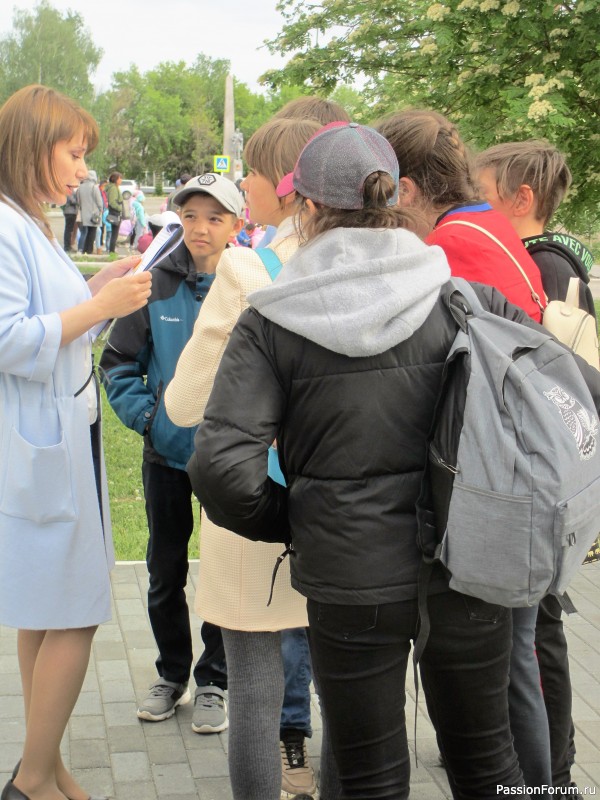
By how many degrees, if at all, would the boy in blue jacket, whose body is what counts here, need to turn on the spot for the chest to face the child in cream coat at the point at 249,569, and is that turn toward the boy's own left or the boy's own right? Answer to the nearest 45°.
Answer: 0° — they already face them

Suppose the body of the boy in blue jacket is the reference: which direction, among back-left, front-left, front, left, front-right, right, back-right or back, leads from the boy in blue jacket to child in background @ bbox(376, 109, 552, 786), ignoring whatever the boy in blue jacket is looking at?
front-left

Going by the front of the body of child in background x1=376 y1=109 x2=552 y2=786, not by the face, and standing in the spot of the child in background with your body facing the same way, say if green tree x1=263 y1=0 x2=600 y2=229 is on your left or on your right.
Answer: on your right

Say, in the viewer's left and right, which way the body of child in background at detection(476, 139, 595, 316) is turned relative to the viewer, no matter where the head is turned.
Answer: facing to the left of the viewer

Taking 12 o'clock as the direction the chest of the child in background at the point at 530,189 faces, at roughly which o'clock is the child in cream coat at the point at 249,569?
the child in cream coat at the point at 249,569 is roughly at 10 o'clock from the child in background at the point at 530,189.

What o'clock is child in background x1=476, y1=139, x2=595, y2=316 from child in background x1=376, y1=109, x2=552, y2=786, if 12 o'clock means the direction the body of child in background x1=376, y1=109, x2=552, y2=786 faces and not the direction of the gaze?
child in background x1=476, y1=139, x2=595, y2=316 is roughly at 2 o'clock from child in background x1=376, y1=109, x2=552, y2=786.

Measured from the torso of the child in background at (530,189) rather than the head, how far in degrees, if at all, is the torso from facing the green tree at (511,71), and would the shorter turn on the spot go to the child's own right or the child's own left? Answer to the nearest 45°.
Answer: approximately 90° to the child's own right

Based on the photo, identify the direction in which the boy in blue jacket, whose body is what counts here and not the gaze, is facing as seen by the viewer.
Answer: toward the camera

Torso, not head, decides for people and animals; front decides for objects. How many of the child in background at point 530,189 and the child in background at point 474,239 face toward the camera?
0

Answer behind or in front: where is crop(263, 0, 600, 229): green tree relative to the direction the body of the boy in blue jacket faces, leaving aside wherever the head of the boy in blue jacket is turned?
behind

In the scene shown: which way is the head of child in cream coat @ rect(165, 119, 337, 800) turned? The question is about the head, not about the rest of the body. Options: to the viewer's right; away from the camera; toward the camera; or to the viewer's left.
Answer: to the viewer's left

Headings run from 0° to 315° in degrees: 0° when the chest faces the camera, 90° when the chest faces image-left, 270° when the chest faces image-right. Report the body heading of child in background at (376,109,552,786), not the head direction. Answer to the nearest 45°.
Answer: approximately 135°

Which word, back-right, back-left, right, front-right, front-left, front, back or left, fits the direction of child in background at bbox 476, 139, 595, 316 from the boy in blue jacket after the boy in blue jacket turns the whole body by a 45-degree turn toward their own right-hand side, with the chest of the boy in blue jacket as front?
back-left
